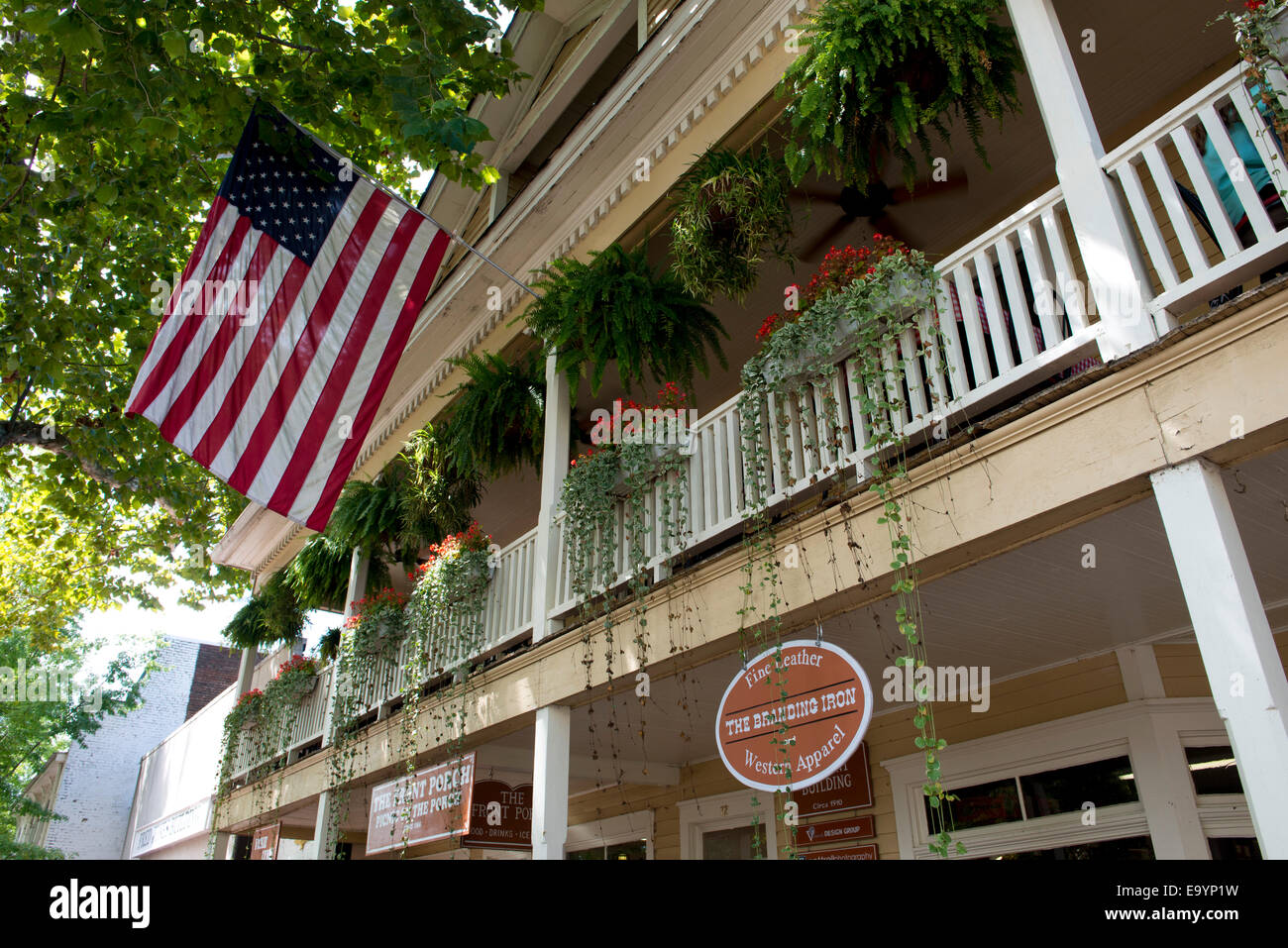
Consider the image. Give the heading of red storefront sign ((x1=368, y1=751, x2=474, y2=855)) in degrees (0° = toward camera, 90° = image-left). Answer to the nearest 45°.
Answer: approximately 45°

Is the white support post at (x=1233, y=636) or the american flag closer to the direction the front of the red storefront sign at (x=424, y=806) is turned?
the american flag

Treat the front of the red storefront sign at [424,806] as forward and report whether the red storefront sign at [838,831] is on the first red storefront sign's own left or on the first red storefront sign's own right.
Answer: on the first red storefront sign's own left

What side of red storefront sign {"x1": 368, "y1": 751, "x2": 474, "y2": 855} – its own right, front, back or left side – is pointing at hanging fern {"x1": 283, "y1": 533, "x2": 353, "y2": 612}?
right

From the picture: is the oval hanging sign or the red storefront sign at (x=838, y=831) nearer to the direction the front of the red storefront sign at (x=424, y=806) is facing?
the oval hanging sign

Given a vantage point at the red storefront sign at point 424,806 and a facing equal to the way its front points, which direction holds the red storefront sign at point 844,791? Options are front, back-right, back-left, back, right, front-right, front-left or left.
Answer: back-left

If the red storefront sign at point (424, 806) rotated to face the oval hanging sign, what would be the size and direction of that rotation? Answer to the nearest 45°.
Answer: approximately 90° to its left
